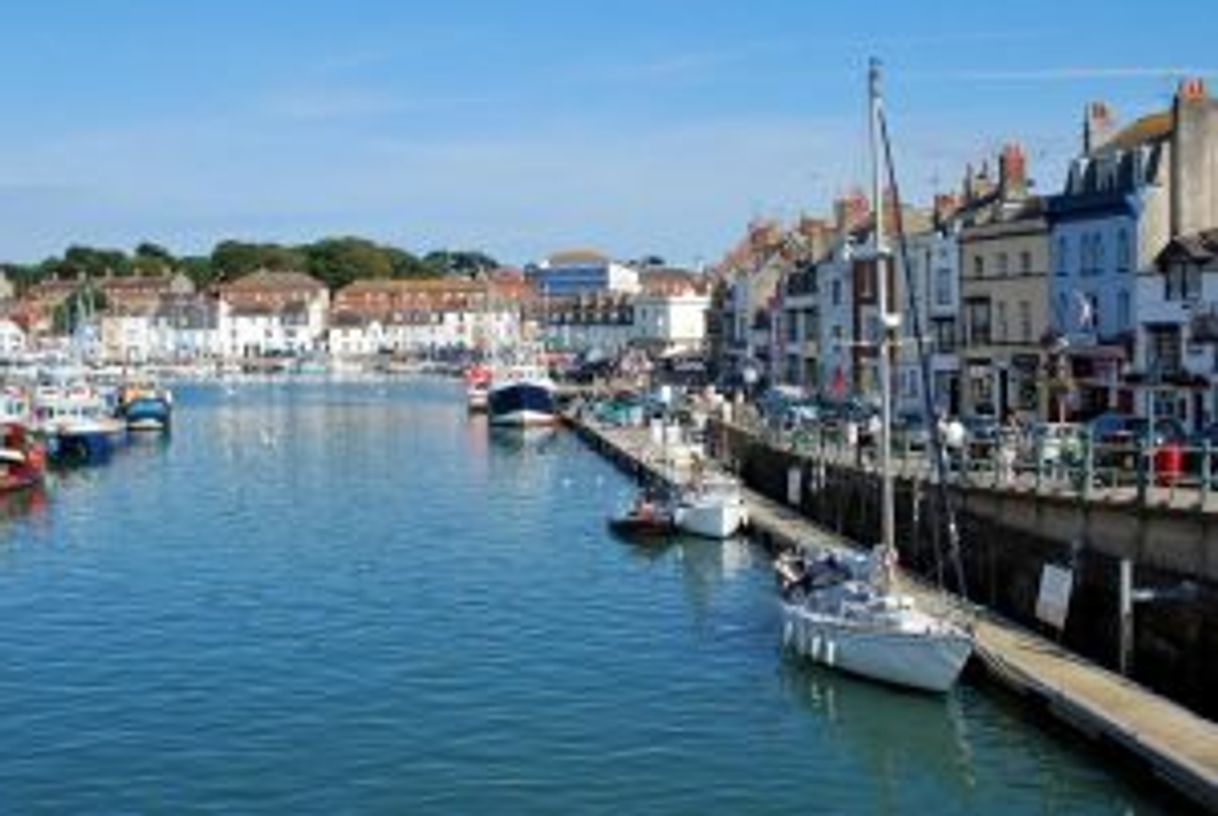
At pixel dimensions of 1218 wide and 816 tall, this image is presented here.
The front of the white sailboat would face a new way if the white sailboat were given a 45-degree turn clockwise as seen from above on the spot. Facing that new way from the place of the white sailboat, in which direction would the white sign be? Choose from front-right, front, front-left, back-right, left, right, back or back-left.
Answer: left

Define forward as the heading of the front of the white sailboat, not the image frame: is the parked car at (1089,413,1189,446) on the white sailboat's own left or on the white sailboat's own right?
on the white sailboat's own left

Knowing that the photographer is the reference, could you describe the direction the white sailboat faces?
facing the viewer and to the right of the viewer

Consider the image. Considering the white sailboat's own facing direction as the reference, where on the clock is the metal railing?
The metal railing is roughly at 9 o'clock from the white sailboat.
